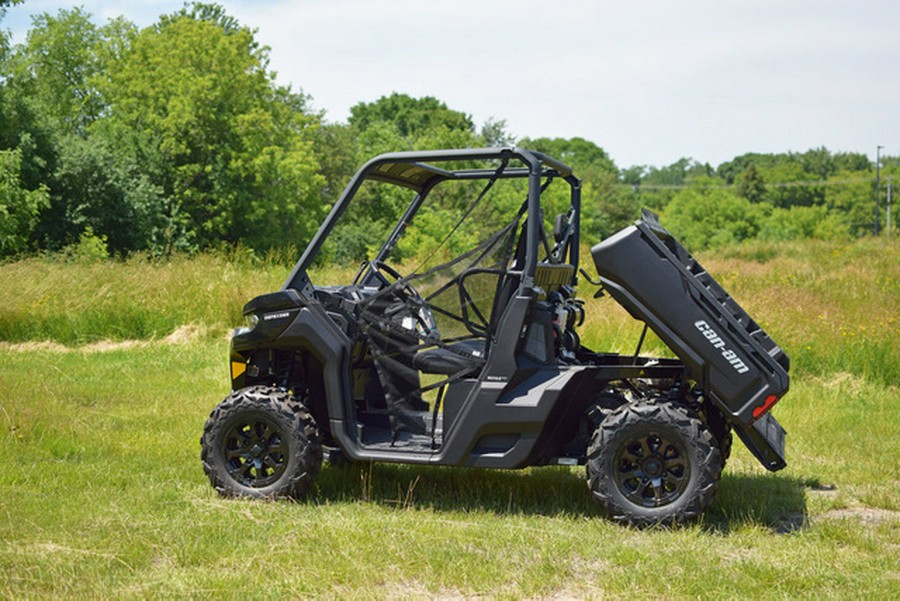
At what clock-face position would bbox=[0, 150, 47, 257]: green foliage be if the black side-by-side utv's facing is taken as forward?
The green foliage is roughly at 2 o'clock from the black side-by-side utv.

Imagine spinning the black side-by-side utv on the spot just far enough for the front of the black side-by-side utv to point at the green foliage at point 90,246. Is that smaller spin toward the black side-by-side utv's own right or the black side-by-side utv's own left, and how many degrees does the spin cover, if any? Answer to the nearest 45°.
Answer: approximately 45° to the black side-by-side utv's own right

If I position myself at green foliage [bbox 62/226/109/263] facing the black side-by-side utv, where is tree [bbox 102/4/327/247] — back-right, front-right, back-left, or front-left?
back-left

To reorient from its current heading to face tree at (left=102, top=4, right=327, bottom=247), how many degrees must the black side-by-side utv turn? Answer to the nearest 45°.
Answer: approximately 90° to its right

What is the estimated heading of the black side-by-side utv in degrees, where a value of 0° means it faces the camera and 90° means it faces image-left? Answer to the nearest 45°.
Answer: approximately 90°
